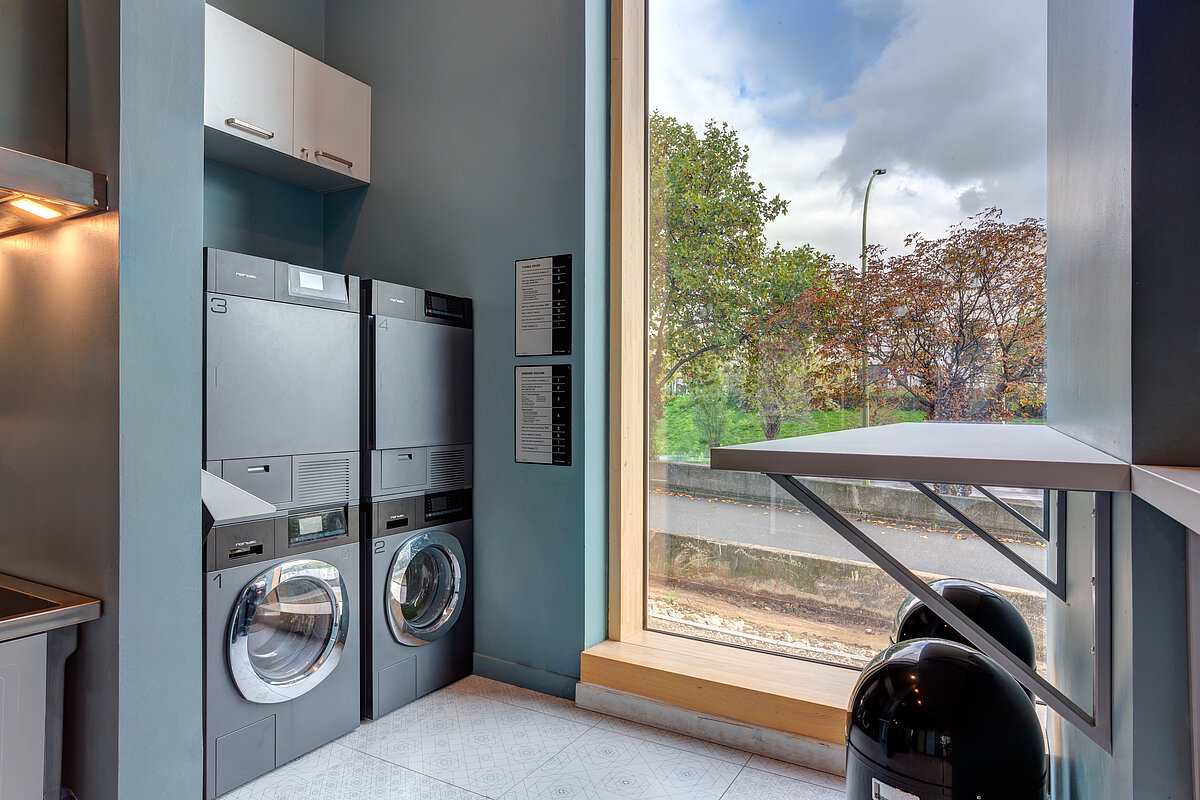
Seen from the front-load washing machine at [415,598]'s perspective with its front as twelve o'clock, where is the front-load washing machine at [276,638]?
the front-load washing machine at [276,638] is roughly at 3 o'clock from the front-load washing machine at [415,598].

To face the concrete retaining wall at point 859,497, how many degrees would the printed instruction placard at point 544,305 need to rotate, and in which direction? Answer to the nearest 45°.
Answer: approximately 135° to its left

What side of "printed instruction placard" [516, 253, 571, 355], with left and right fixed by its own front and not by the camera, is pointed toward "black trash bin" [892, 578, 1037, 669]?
left

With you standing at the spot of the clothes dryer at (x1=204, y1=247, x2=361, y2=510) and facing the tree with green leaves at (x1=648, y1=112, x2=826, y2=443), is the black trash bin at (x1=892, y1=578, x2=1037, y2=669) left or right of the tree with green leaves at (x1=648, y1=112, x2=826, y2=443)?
right

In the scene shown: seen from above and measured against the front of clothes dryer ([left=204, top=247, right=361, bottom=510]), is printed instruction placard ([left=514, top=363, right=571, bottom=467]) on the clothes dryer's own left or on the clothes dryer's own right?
on the clothes dryer's own left

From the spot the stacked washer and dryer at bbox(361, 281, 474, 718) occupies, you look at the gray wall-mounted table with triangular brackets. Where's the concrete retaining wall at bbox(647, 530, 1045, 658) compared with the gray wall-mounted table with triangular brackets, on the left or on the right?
left

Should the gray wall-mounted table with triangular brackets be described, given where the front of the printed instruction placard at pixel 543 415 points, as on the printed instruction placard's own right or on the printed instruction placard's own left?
on the printed instruction placard's own left

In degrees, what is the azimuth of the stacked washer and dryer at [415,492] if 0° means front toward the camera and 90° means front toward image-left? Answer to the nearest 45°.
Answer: approximately 315°

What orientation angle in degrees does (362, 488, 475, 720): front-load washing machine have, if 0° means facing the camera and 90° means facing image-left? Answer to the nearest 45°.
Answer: approximately 315°
